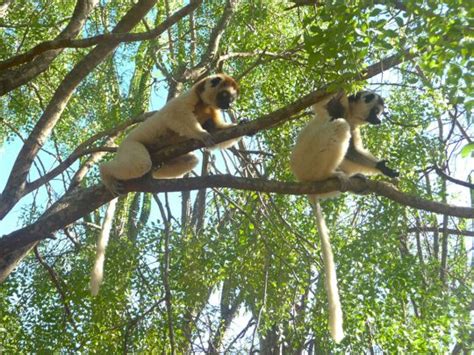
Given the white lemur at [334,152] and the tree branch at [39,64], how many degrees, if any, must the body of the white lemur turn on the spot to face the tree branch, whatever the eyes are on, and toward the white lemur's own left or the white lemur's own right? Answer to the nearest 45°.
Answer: approximately 180°

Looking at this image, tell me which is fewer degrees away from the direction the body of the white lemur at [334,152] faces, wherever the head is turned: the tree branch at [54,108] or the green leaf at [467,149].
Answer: the green leaf

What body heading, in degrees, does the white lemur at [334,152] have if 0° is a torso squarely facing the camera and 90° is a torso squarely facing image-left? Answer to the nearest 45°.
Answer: approximately 270°

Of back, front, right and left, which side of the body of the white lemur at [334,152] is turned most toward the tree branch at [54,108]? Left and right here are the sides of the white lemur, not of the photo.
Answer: back

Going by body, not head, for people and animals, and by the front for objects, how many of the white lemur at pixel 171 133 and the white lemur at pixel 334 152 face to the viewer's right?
2

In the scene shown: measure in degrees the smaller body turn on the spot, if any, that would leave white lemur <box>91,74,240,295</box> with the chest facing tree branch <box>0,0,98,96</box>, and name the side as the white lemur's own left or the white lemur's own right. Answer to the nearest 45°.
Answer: approximately 180°

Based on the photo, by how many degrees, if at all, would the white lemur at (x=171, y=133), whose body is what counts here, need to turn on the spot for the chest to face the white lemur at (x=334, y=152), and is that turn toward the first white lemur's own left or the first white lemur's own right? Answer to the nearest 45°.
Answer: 0° — it already faces it

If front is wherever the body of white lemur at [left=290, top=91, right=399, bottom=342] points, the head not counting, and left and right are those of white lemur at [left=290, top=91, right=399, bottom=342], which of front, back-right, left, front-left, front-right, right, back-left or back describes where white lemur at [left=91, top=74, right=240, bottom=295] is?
back

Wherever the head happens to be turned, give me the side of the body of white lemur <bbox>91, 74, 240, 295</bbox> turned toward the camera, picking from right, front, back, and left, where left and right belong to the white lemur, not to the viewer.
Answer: right
